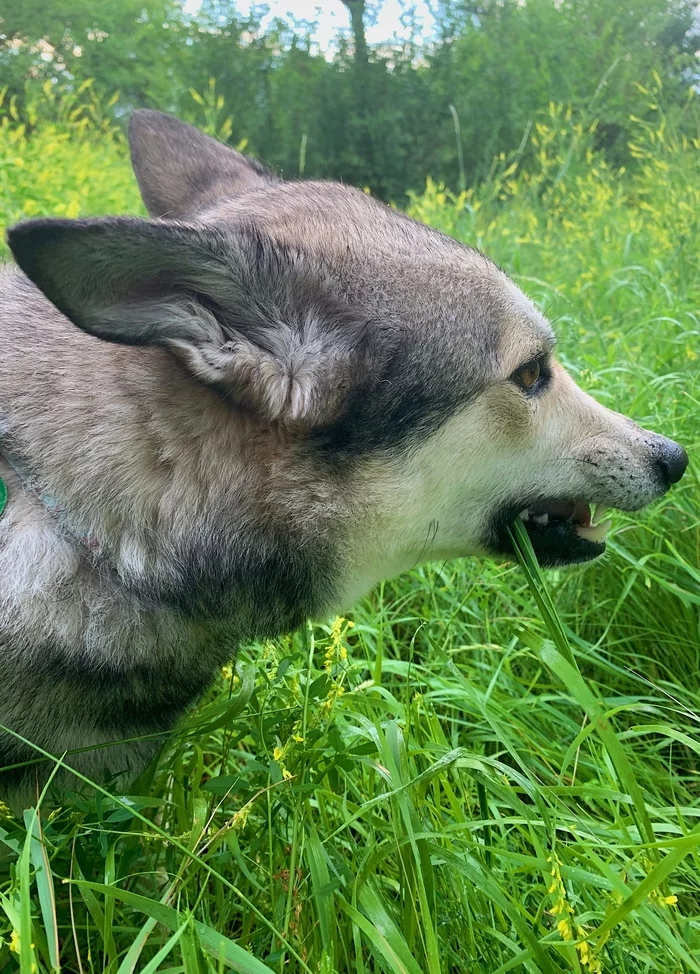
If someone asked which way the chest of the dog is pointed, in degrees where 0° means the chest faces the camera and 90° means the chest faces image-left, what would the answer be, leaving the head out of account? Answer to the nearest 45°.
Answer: approximately 270°

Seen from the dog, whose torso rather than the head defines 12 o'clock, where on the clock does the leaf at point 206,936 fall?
The leaf is roughly at 2 o'clock from the dog.
